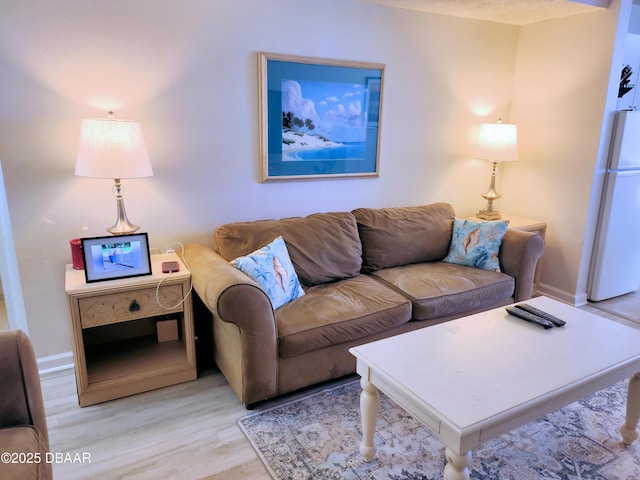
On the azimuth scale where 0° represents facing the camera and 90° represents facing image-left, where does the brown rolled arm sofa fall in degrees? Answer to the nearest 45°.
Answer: approximately 315°

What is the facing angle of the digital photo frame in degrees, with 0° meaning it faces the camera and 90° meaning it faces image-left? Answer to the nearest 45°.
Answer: approximately 0°

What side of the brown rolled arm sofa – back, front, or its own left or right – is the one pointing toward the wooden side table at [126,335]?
right

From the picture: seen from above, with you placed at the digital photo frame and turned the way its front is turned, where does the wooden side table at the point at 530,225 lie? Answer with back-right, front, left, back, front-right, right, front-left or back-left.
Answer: left

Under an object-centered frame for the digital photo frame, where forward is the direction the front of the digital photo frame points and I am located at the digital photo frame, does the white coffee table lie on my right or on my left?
on my left

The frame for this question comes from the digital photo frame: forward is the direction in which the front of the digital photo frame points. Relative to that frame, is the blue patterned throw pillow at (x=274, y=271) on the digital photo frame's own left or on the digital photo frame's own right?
on the digital photo frame's own left

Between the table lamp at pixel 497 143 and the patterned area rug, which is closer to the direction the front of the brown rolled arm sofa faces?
the patterned area rug

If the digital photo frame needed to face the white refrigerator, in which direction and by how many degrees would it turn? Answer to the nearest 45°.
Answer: approximately 90° to its left

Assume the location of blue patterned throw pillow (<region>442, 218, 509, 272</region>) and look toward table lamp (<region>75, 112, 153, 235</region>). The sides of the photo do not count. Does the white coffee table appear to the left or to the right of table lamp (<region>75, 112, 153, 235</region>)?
left

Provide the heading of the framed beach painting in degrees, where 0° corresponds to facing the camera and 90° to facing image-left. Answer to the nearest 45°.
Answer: approximately 315°

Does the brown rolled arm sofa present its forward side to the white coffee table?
yes
